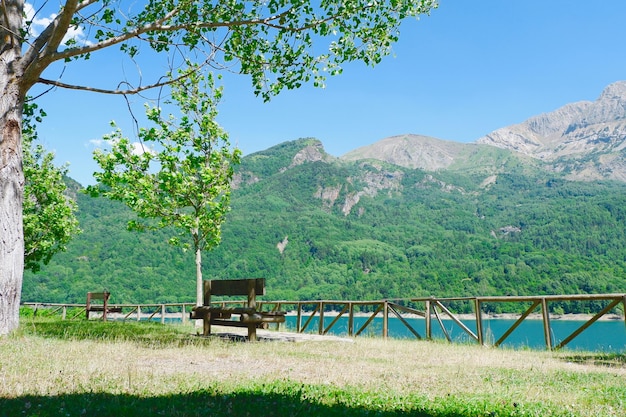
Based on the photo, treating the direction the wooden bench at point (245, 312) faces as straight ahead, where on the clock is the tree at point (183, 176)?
The tree is roughly at 10 o'clock from the wooden bench.

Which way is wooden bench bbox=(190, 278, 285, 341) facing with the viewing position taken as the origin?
facing away from the viewer and to the right of the viewer
